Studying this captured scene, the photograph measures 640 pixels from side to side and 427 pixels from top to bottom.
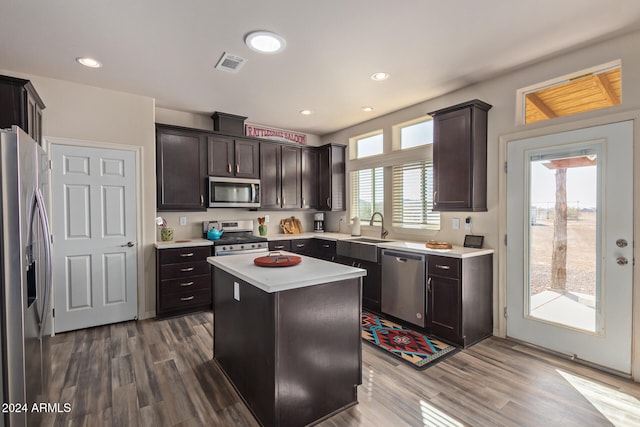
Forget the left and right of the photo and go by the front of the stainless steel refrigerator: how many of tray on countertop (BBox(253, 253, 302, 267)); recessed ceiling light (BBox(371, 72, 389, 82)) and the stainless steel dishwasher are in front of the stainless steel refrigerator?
3

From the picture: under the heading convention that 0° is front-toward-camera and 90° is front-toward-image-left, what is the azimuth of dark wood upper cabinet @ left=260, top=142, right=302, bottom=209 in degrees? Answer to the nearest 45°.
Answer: approximately 315°

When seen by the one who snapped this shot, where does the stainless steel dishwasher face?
facing the viewer and to the left of the viewer

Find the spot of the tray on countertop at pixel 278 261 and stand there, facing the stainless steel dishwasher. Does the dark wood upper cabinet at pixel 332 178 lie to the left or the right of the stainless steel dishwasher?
left

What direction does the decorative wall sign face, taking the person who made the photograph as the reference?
facing the viewer and to the right of the viewer

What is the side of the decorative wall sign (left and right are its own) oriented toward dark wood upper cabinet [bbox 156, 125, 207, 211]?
right

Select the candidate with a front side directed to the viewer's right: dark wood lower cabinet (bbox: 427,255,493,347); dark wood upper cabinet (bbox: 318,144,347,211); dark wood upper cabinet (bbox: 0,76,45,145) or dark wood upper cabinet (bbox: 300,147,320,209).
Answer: dark wood upper cabinet (bbox: 0,76,45,145)

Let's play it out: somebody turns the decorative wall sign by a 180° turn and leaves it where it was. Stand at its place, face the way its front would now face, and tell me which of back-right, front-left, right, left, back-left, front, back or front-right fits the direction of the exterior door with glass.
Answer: back

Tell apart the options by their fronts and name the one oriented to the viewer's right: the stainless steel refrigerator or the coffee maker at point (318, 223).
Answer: the stainless steel refrigerator

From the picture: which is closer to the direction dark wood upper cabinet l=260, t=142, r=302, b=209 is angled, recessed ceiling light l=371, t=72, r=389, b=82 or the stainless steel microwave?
the recessed ceiling light

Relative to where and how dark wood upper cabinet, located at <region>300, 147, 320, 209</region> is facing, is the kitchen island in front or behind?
in front

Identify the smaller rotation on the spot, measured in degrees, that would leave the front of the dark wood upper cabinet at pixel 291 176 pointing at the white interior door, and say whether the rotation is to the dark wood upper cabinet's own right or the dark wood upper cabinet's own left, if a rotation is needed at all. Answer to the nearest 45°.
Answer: approximately 90° to the dark wood upper cabinet's own right

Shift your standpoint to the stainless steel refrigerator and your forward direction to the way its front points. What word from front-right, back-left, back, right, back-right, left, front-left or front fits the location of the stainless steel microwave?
front-left

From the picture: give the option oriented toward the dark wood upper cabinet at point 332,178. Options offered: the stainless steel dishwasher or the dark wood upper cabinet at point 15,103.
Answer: the dark wood upper cabinet at point 15,103

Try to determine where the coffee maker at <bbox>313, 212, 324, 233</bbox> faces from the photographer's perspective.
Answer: facing the viewer

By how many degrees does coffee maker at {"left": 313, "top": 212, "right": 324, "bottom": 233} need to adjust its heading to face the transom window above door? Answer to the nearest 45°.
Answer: approximately 45° to its left

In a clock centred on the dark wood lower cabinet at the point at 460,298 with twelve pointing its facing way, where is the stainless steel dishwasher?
The stainless steel dishwasher is roughly at 2 o'clock from the dark wood lower cabinet.

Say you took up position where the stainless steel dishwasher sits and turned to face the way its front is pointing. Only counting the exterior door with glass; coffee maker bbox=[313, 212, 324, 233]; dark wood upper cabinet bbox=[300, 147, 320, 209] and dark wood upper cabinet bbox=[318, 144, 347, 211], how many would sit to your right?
3

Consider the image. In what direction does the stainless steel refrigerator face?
to the viewer's right

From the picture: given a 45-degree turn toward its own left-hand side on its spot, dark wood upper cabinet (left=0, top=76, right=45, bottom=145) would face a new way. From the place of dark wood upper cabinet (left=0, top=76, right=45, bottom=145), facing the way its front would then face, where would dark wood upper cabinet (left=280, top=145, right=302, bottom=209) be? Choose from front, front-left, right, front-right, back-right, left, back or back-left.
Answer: front-right
